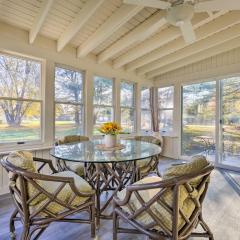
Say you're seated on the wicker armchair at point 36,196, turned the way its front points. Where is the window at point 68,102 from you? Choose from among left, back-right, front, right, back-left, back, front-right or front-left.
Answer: left

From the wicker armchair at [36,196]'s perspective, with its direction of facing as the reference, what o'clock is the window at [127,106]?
The window is roughly at 10 o'clock from the wicker armchair.

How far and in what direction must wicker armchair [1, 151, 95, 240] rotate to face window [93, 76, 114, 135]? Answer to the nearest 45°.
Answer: approximately 45° to its left

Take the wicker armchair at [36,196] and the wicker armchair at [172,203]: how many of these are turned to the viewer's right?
1

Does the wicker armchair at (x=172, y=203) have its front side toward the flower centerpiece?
yes

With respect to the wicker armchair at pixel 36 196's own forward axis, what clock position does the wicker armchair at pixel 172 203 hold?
the wicker armchair at pixel 172 203 is roughly at 1 o'clock from the wicker armchair at pixel 36 196.

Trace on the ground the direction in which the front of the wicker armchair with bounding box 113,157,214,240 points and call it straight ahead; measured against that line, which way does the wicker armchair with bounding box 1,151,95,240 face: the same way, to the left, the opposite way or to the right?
to the right

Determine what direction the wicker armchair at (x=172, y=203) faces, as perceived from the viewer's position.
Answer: facing away from the viewer and to the left of the viewer

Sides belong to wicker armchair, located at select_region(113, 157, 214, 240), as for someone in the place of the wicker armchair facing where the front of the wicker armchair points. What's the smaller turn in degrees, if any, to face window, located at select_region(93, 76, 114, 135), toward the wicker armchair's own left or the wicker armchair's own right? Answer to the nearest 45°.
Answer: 0° — it already faces it

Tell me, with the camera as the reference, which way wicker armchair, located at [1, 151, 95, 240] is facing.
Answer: facing to the right of the viewer
